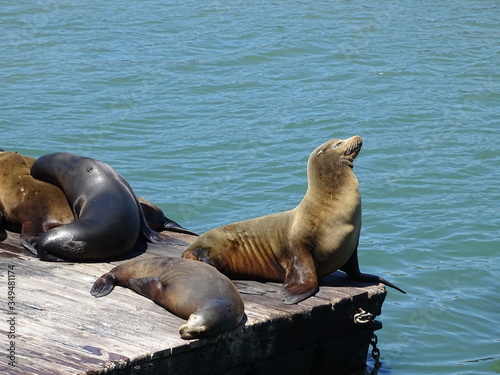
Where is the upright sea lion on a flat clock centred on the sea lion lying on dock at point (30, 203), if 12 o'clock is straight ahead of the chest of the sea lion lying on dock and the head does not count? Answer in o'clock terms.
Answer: The upright sea lion is roughly at 7 o'clock from the sea lion lying on dock.

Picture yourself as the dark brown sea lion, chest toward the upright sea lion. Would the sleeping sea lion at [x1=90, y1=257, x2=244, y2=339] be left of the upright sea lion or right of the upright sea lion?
right

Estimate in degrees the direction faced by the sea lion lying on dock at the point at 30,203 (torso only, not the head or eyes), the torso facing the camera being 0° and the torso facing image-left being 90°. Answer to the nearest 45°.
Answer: approximately 90°

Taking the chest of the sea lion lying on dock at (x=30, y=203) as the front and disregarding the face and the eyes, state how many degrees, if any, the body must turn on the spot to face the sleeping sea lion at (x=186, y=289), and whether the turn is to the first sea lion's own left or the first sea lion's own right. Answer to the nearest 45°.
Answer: approximately 135° to the first sea lion's own left
